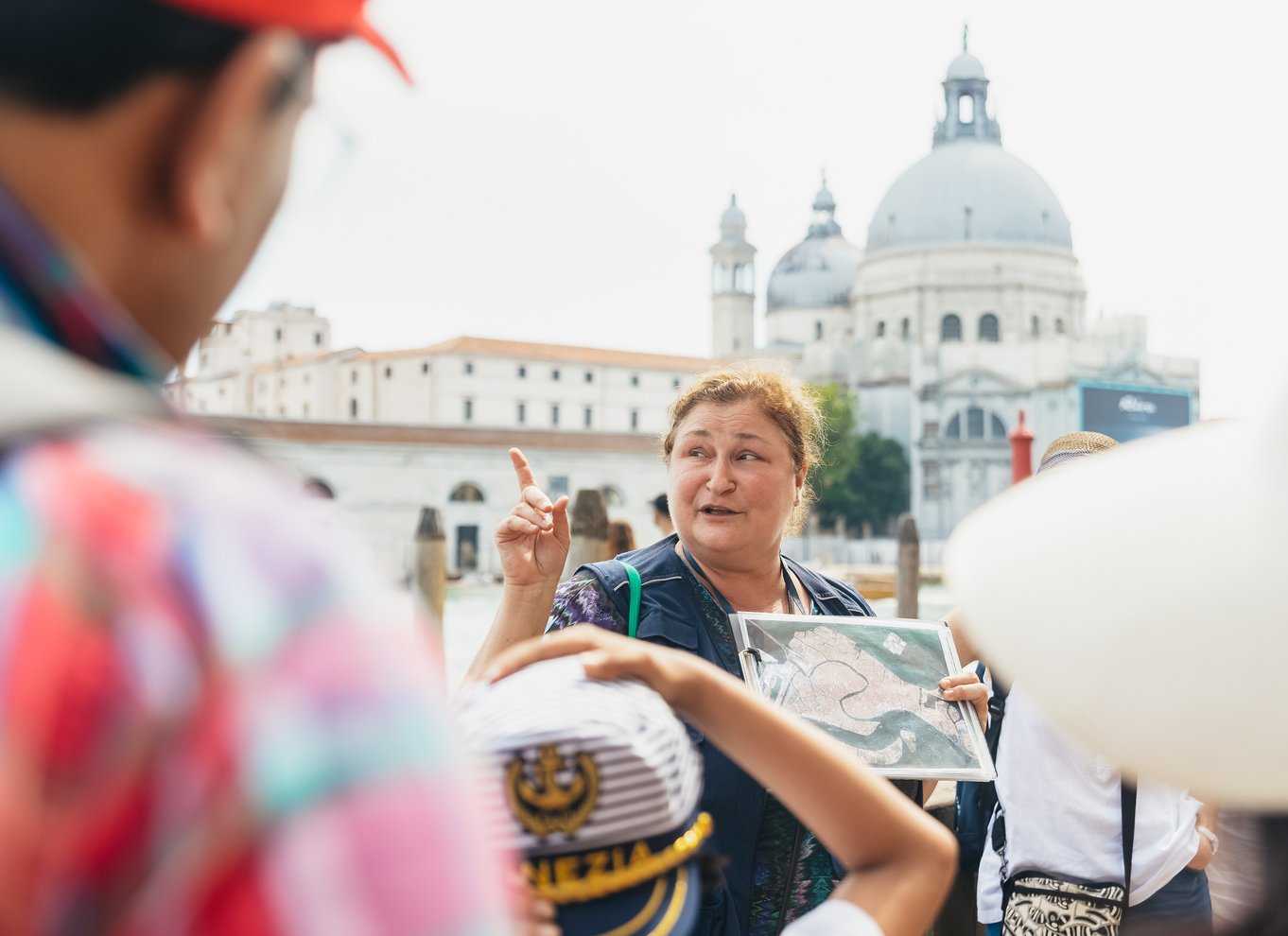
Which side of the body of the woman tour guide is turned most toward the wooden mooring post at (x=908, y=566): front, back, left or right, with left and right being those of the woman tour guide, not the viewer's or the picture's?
back

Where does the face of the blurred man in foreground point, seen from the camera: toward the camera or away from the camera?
away from the camera

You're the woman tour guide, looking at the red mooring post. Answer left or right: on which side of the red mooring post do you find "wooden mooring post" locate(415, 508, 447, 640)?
left

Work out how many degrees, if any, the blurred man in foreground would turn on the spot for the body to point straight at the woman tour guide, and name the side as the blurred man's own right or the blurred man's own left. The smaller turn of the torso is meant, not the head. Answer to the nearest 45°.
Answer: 0° — they already face them

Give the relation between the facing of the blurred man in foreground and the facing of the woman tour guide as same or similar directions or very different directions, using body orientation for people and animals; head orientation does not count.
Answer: very different directions

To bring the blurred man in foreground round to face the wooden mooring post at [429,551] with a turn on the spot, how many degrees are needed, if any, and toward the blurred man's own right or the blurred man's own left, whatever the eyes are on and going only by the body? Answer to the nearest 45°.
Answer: approximately 45° to the blurred man's own left

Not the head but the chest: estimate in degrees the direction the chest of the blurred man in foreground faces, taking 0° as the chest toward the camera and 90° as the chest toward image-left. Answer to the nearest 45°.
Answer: approximately 225°

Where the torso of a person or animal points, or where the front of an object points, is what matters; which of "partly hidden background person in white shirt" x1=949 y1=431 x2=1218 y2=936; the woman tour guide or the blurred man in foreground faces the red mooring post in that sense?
the blurred man in foreground

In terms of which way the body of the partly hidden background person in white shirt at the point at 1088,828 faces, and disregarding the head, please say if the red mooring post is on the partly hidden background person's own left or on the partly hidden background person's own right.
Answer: on the partly hidden background person's own right

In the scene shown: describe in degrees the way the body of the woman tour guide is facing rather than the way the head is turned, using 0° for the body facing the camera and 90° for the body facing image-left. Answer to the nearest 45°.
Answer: approximately 0°

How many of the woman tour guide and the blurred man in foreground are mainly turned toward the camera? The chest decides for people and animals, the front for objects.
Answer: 1
